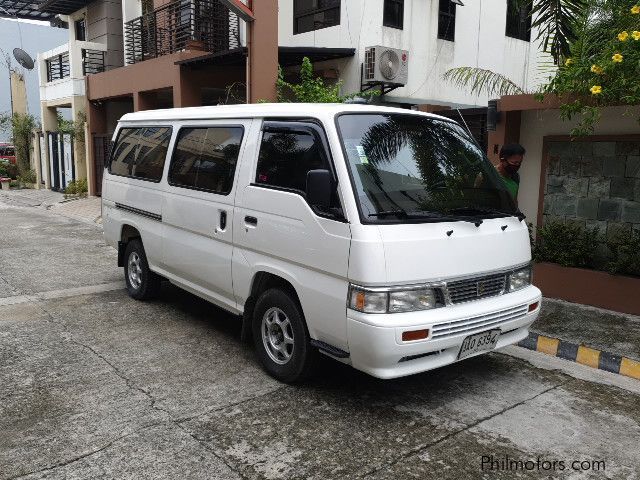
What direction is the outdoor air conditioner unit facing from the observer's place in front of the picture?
facing the viewer and to the right of the viewer

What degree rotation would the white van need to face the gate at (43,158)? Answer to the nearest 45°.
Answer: approximately 180°

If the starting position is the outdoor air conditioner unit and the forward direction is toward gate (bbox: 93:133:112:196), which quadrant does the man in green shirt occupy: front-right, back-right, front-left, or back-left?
back-left

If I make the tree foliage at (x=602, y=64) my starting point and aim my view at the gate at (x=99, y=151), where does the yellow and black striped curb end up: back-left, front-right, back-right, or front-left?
back-left

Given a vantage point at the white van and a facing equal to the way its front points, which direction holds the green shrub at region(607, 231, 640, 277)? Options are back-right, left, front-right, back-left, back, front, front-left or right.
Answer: left

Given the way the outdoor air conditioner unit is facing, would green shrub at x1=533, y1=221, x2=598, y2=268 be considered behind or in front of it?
in front

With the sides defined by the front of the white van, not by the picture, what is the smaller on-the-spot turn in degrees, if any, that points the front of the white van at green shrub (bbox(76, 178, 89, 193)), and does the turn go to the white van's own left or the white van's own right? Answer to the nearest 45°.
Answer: approximately 180°

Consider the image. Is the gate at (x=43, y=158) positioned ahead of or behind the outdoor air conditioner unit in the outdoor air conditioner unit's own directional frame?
behind

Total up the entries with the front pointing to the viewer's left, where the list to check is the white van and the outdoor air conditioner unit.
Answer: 0

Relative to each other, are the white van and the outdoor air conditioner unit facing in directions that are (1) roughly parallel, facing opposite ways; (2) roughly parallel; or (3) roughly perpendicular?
roughly parallel

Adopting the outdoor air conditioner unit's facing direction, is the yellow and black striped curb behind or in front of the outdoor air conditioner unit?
in front
